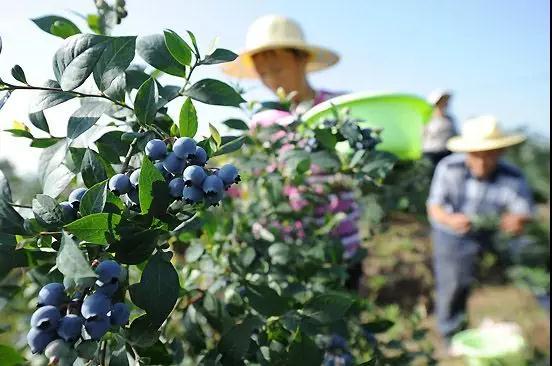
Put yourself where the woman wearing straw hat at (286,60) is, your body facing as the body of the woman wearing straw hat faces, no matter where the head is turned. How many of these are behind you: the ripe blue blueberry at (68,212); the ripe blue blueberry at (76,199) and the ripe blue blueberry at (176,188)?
0

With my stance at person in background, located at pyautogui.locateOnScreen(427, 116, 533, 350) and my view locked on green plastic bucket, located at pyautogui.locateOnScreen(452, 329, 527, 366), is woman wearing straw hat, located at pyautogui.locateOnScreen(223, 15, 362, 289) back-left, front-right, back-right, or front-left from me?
front-right

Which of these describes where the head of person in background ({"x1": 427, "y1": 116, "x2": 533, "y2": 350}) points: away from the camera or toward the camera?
toward the camera

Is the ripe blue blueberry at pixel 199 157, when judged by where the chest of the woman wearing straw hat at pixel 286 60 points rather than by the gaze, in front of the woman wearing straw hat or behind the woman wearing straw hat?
in front

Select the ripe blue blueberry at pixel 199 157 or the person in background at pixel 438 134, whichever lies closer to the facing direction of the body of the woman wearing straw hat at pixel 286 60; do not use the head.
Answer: the ripe blue blueberry

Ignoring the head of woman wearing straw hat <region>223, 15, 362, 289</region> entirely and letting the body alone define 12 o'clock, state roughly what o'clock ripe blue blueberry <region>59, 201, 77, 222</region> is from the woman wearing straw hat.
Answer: The ripe blue blueberry is roughly at 11 o'clock from the woman wearing straw hat.

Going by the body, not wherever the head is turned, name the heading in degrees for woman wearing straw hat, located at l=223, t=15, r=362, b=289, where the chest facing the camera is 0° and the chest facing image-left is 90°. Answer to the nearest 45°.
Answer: approximately 45°

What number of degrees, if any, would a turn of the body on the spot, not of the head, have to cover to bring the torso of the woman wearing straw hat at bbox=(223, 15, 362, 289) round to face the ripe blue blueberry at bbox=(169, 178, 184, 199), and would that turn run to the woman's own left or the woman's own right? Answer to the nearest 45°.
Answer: approximately 45° to the woman's own left

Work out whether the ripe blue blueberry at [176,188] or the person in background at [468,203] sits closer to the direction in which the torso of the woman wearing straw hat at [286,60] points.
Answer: the ripe blue blueberry

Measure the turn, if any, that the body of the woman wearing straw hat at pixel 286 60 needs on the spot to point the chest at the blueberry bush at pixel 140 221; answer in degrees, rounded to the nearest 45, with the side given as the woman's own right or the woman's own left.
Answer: approximately 45° to the woman's own left

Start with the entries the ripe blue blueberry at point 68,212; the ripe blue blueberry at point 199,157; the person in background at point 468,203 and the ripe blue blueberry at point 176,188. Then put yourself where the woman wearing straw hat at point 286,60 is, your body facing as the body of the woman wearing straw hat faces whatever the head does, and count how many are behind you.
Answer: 1

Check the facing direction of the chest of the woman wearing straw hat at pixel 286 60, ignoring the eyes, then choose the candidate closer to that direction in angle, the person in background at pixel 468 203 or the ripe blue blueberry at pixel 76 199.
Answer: the ripe blue blueberry

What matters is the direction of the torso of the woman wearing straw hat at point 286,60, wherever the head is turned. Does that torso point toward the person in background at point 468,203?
no

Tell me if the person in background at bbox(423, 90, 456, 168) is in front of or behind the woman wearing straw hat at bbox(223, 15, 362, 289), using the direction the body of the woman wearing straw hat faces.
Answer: behind
